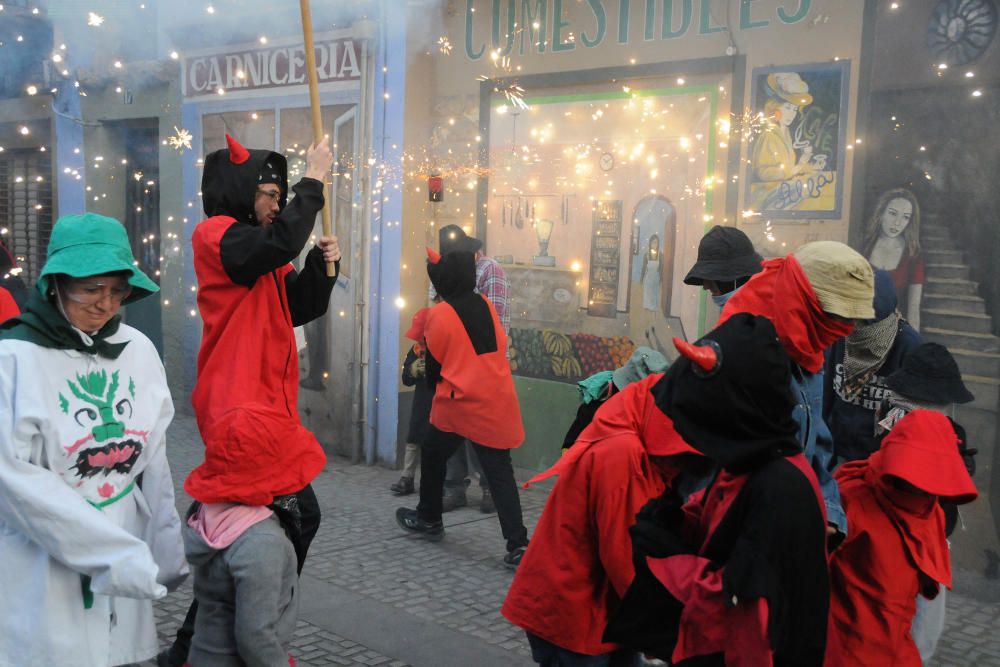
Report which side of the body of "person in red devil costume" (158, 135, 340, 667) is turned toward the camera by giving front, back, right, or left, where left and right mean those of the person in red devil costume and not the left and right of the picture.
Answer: right

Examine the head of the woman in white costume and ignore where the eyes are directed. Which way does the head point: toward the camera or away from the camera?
toward the camera

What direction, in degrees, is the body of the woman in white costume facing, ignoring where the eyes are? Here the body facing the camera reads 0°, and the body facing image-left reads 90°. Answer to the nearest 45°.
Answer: approximately 315°

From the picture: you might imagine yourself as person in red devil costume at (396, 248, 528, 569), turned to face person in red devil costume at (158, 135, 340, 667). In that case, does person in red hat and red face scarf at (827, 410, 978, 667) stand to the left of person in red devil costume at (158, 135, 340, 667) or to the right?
left

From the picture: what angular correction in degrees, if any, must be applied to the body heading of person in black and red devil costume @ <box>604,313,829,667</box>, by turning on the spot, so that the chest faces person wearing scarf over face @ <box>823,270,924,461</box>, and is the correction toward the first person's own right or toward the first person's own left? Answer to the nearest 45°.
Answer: approximately 90° to the first person's own right

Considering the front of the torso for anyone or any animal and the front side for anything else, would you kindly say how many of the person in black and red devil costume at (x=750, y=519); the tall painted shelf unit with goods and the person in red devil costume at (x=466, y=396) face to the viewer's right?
0

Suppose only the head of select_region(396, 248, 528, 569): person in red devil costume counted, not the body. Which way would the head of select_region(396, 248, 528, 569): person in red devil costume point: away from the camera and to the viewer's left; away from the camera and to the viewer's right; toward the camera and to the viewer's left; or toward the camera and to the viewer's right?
away from the camera and to the viewer's left

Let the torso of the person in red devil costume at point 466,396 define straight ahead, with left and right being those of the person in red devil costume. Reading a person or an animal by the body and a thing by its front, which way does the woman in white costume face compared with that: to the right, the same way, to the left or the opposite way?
the opposite way

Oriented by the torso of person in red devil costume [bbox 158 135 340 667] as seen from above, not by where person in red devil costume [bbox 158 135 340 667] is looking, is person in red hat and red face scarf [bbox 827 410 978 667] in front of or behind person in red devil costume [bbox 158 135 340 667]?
in front

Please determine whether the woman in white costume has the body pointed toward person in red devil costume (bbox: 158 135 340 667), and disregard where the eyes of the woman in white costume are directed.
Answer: no

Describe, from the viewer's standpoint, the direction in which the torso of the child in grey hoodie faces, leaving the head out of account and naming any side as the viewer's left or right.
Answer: facing away from the viewer and to the right of the viewer

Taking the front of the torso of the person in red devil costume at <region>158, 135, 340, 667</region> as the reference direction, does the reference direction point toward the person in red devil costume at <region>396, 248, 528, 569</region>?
no

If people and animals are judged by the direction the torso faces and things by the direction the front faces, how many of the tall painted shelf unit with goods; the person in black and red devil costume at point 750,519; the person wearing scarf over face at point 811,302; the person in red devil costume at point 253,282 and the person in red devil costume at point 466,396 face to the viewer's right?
2

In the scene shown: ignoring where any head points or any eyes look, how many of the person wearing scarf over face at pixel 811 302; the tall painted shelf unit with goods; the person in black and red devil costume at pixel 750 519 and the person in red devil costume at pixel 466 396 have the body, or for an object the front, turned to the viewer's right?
1
